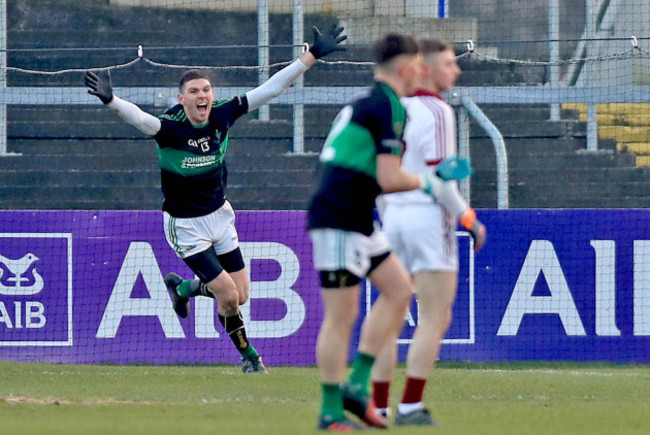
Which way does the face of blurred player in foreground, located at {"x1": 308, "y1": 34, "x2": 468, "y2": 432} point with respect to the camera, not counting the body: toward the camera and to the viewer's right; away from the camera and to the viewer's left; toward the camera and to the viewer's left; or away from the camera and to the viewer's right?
away from the camera and to the viewer's right

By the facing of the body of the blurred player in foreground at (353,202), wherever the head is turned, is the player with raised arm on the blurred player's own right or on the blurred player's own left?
on the blurred player's own left
